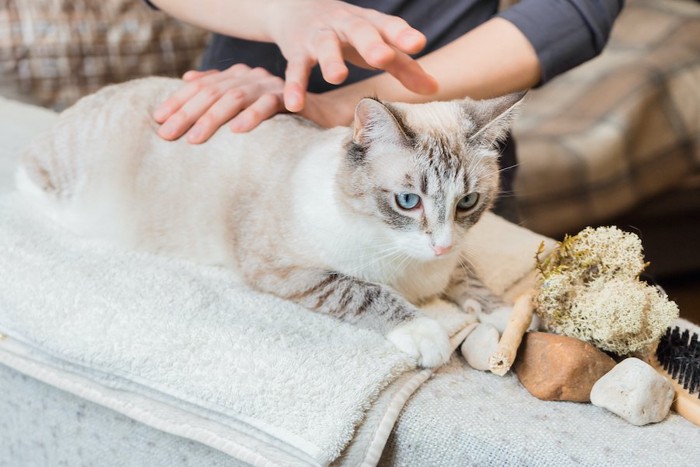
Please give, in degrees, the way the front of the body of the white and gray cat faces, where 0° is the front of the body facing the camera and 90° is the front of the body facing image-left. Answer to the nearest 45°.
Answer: approximately 315°
